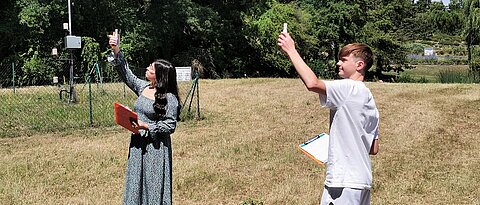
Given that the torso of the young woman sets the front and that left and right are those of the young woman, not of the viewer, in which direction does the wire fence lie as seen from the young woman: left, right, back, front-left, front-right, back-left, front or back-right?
back-right

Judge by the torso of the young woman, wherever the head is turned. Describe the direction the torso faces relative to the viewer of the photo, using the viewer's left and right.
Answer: facing the viewer and to the left of the viewer

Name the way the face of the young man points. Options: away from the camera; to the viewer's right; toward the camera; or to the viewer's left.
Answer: to the viewer's left

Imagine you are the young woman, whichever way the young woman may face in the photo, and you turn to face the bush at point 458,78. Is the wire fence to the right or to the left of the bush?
left

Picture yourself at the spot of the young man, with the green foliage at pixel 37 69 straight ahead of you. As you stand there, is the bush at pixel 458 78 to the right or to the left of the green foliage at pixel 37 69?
right

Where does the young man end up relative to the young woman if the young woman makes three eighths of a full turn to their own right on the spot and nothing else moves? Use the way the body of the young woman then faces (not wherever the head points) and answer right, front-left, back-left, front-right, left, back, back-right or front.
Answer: back-right

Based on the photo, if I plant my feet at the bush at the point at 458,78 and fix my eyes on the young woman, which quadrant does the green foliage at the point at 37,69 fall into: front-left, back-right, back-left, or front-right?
front-right

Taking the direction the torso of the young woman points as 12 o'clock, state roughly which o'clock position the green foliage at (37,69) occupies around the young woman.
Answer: The green foliage is roughly at 4 o'clock from the young woman.

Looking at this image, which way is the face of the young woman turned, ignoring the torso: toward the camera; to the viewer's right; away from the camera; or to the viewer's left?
to the viewer's left
